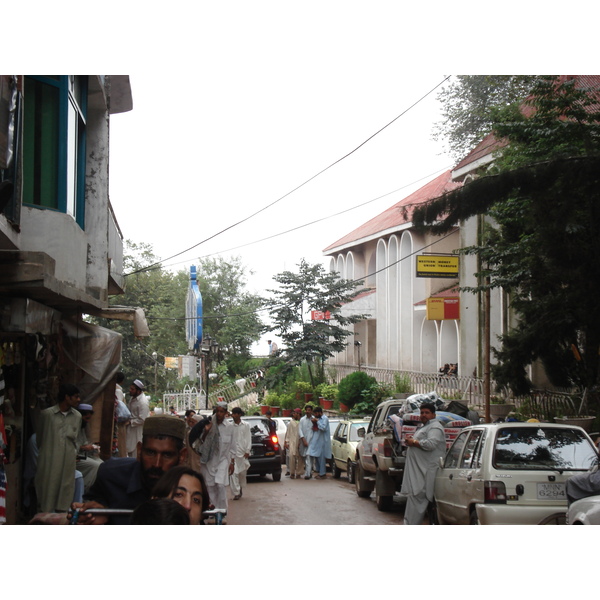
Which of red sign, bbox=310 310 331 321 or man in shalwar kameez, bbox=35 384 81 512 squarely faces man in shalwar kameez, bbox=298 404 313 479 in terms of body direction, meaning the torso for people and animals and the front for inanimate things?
the red sign

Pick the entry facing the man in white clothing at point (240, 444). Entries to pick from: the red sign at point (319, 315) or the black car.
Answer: the red sign

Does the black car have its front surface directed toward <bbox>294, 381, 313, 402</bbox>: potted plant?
yes

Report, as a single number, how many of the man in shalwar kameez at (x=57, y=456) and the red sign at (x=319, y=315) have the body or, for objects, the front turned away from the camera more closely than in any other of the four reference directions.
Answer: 0

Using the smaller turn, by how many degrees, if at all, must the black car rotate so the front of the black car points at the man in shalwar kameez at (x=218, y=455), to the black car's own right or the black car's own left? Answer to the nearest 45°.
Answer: approximately 180°

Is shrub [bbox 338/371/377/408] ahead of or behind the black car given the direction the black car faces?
ahead

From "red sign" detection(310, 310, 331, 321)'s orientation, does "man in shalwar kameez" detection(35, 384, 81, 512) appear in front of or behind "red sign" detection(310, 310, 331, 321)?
in front

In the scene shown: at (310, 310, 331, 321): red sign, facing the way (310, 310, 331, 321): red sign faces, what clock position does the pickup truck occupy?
The pickup truck is roughly at 12 o'clock from the red sign.

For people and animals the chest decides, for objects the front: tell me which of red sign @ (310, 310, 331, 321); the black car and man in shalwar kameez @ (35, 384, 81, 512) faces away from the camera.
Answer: the black car

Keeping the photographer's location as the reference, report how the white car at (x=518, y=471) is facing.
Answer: facing away from the viewer and to the left of the viewer

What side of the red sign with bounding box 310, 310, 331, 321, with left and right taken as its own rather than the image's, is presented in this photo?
front

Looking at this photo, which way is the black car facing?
away from the camera

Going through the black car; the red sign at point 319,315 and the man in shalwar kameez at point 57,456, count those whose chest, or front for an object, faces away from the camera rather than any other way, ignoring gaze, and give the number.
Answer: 1

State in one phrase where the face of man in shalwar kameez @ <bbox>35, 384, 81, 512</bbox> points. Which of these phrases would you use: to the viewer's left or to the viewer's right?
to the viewer's right

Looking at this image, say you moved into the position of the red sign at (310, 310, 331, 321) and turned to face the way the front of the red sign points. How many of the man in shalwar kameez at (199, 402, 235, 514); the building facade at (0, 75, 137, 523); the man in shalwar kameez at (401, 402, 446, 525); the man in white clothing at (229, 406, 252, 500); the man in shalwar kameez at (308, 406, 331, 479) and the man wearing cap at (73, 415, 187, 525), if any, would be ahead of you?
6

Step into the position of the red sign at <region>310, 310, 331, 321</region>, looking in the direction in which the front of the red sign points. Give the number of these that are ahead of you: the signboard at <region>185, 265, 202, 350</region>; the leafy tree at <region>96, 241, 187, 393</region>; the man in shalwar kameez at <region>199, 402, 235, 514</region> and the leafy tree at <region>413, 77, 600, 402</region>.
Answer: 2

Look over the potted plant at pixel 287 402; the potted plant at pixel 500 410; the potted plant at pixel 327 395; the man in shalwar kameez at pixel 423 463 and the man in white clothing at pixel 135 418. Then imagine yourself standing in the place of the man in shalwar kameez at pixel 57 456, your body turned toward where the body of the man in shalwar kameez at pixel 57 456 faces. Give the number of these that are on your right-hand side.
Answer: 0
